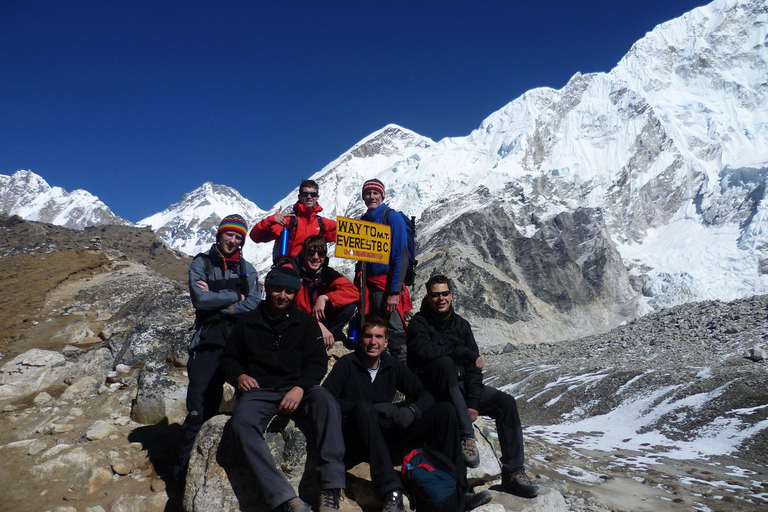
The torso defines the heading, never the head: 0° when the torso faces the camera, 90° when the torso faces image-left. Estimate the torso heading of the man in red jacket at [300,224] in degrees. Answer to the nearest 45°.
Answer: approximately 0°

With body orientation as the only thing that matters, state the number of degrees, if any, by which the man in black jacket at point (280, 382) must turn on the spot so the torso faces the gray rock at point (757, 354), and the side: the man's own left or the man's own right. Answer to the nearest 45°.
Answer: approximately 135° to the man's own left

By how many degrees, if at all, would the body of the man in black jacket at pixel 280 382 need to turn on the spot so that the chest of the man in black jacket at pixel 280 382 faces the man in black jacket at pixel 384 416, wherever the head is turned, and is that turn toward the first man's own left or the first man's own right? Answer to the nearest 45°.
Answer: approximately 90° to the first man's own left

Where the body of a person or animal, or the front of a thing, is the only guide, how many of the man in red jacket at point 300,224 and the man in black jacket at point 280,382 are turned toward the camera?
2

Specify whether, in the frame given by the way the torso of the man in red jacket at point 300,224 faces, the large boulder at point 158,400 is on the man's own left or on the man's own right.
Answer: on the man's own right

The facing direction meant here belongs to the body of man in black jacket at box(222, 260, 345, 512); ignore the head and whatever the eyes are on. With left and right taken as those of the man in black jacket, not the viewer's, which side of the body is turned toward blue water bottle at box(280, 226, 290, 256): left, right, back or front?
back
